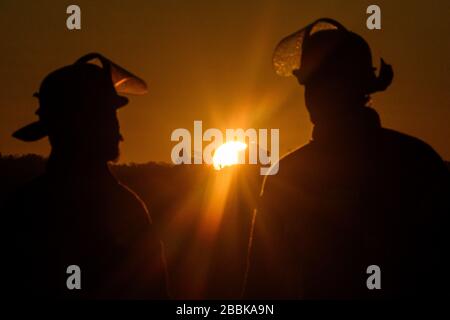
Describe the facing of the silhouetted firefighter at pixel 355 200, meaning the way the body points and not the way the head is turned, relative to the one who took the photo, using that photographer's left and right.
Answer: facing away from the viewer and to the left of the viewer

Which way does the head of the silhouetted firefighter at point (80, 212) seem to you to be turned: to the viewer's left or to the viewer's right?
to the viewer's right

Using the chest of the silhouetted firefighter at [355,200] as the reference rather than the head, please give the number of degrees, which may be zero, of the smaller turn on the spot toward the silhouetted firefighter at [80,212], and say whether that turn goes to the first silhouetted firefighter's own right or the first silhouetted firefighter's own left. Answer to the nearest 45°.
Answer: approximately 45° to the first silhouetted firefighter's own left

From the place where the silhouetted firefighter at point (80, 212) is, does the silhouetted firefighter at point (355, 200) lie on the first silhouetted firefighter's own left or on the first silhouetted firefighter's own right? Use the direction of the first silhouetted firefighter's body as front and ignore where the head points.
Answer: on the first silhouetted firefighter's own right

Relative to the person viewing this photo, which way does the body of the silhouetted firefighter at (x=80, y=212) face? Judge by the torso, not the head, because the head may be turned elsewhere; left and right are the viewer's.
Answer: facing away from the viewer and to the right of the viewer
